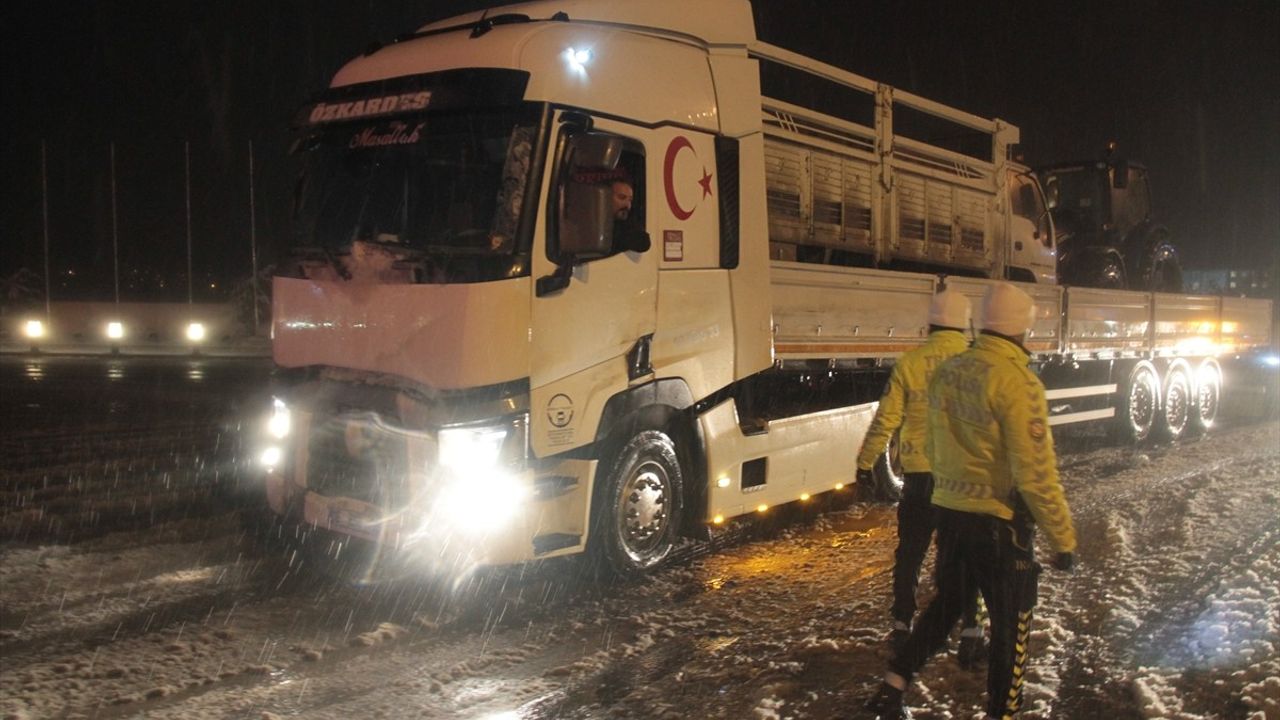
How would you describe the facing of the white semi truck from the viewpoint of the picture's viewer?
facing the viewer and to the left of the viewer

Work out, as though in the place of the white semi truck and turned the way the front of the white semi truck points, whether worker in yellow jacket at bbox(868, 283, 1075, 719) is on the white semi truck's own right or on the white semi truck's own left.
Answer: on the white semi truck's own left

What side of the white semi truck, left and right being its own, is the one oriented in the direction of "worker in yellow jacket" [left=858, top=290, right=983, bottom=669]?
left

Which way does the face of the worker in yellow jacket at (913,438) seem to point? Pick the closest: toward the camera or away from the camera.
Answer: away from the camera
